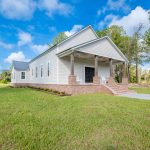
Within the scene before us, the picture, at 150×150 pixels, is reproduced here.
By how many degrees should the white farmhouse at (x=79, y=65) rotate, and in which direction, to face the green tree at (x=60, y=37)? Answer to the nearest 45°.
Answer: approximately 135° to its left

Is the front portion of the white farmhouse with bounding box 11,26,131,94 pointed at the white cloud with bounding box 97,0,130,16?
no

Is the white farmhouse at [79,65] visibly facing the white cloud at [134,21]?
no

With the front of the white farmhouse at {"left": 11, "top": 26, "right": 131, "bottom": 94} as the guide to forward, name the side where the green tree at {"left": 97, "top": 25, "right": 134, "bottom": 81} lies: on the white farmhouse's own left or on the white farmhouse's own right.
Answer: on the white farmhouse's own left

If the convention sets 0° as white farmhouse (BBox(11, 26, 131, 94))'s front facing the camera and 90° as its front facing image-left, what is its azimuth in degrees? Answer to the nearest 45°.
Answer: approximately 315°
